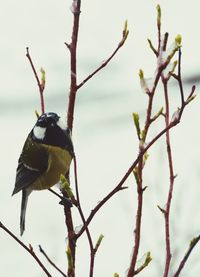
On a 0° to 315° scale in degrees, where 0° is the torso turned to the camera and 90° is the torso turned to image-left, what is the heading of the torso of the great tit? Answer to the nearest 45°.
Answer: approximately 315°
